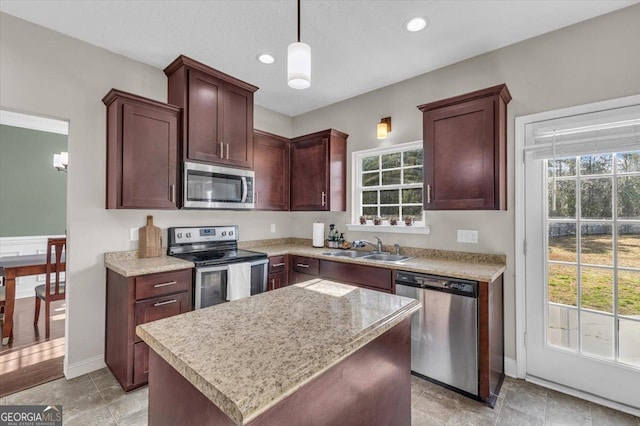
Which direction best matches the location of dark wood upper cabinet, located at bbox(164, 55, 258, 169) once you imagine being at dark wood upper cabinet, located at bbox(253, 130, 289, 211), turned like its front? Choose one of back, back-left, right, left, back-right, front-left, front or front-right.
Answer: right

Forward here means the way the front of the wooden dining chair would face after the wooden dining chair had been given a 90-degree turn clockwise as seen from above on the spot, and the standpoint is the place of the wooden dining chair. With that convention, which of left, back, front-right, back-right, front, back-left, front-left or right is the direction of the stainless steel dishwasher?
right

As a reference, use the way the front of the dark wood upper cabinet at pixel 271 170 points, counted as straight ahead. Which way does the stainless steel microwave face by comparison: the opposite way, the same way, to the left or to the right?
the same way

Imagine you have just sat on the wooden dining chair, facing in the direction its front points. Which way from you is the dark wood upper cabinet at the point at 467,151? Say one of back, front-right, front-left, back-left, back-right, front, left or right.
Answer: back

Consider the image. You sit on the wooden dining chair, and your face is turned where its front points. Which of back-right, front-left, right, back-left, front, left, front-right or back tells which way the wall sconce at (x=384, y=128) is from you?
back

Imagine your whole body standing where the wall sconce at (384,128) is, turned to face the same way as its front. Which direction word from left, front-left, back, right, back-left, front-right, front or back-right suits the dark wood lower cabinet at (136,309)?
front

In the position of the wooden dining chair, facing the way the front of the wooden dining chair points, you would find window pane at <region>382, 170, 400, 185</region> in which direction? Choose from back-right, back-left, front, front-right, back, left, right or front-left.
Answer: back

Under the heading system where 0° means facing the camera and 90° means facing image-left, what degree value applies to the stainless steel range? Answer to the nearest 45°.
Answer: approximately 315°

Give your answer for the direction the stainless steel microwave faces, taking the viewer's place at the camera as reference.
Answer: facing the viewer and to the right of the viewer

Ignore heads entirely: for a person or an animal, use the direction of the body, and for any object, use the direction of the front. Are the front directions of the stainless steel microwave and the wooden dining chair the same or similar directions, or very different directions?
very different directions

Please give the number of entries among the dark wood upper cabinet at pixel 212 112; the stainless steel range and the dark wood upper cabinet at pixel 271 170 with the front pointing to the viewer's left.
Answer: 0

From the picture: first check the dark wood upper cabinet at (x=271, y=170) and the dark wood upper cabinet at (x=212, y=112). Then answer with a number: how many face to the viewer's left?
0
